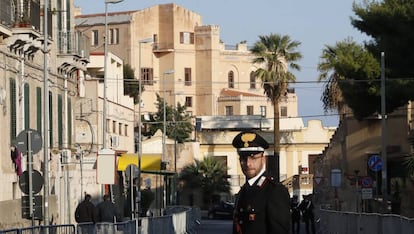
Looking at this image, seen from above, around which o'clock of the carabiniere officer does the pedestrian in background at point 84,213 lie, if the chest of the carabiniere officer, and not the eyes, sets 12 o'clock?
The pedestrian in background is roughly at 4 o'clock from the carabiniere officer.

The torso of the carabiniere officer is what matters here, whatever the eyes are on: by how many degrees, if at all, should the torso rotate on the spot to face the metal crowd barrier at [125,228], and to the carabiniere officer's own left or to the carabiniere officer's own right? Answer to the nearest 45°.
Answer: approximately 135° to the carabiniere officer's own right

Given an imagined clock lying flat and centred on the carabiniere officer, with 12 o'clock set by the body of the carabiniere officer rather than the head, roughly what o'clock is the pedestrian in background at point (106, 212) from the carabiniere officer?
The pedestrian in background is roughly at 4 o'clock from the carabiniere officer.

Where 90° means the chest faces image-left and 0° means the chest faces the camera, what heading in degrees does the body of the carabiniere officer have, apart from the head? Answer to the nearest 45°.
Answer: approximately 45°
